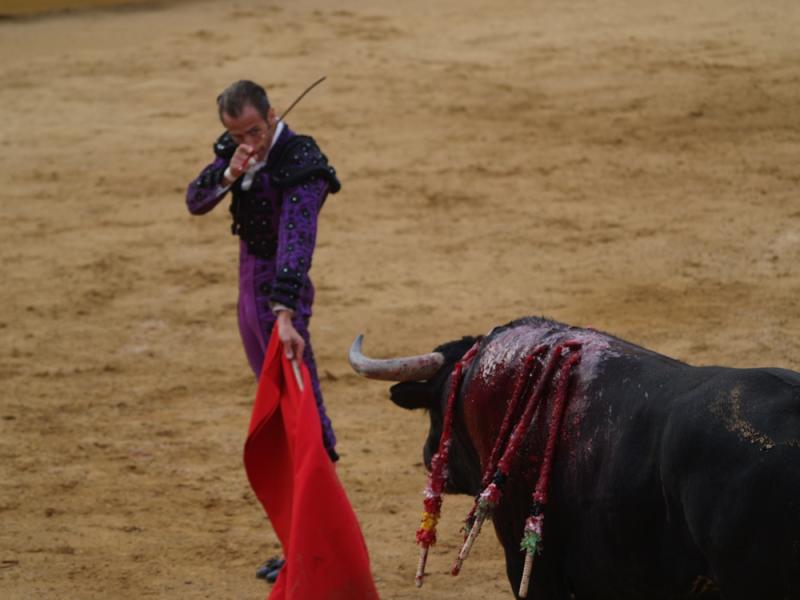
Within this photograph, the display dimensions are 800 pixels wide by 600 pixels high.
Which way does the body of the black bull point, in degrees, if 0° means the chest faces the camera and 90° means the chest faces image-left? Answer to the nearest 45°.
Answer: approximately 90°
